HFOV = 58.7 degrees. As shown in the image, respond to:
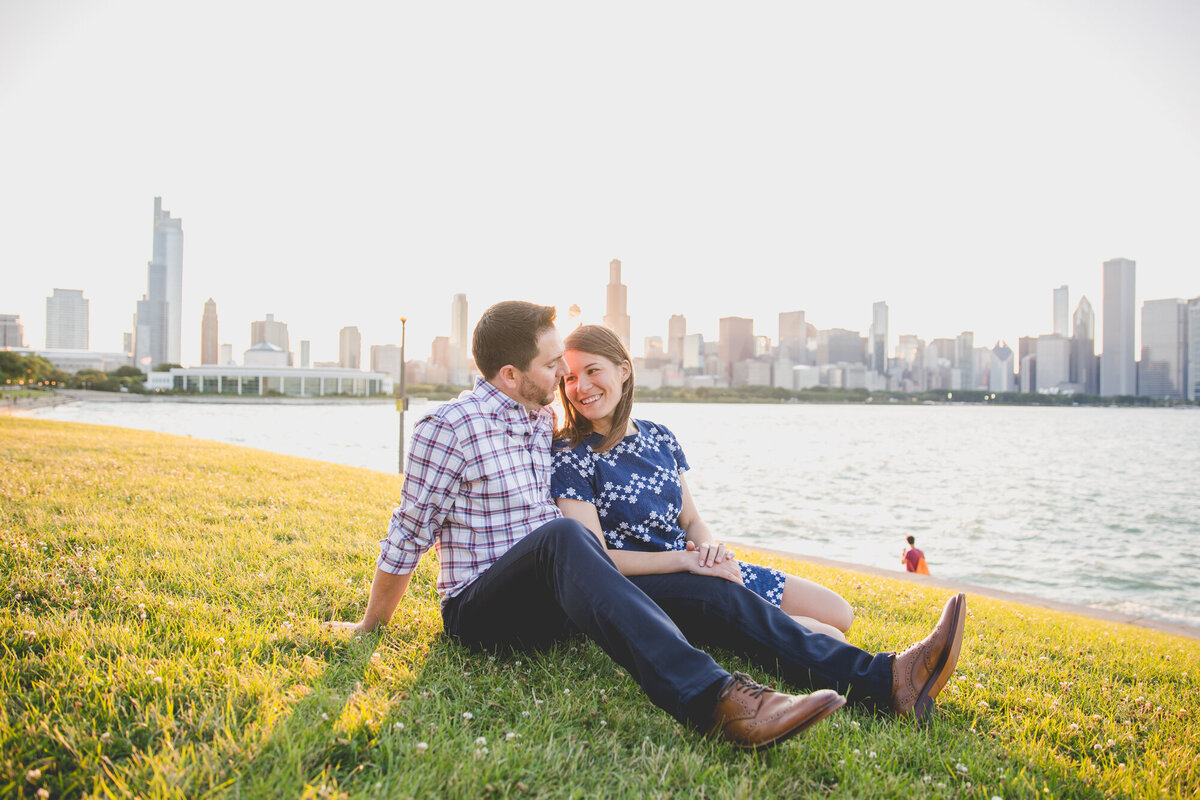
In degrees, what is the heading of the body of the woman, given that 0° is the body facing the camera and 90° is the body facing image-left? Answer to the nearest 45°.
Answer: approximately 315°

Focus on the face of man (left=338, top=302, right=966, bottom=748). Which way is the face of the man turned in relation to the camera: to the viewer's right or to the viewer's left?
to the viewer's right
